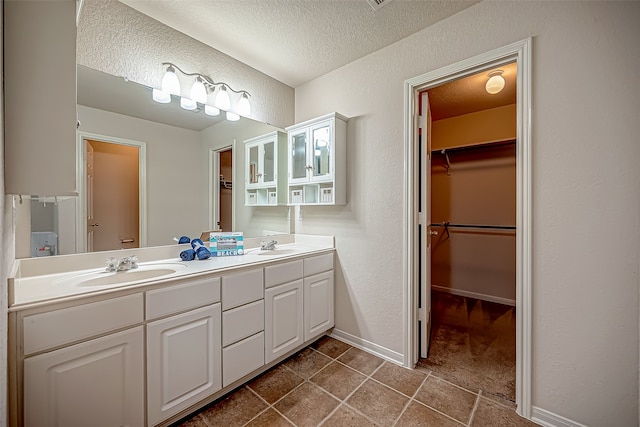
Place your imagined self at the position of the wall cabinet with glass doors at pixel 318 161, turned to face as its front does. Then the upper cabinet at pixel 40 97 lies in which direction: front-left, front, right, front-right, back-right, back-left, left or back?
front

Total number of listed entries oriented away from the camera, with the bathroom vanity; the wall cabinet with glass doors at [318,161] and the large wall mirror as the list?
0

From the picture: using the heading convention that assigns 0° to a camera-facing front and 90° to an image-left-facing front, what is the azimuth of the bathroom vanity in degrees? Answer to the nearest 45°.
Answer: approximately 315°

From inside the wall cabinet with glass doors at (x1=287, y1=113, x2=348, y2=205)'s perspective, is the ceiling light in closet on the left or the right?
on its left

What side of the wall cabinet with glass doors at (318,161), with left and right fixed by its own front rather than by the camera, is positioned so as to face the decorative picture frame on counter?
front

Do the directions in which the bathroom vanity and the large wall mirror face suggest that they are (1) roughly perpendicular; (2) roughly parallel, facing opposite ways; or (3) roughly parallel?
roughly parallel
